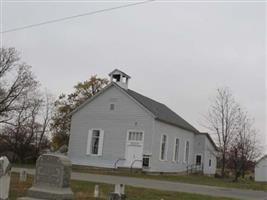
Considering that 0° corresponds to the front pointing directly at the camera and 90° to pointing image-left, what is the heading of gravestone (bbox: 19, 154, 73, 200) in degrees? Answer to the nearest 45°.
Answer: approximately 45°

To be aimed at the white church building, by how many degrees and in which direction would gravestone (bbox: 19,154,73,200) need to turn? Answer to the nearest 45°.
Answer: approximately 135° to its right

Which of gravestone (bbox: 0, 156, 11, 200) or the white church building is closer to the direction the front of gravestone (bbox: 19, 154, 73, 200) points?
the gravestone

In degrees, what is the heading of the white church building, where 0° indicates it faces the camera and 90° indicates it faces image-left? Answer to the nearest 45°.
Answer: approximately 45°

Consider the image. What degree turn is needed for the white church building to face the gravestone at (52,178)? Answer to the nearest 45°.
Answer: approximately 45° to its left

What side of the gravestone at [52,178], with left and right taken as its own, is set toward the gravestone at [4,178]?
right

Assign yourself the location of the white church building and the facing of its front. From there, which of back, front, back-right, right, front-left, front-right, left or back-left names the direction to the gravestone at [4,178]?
front-left
